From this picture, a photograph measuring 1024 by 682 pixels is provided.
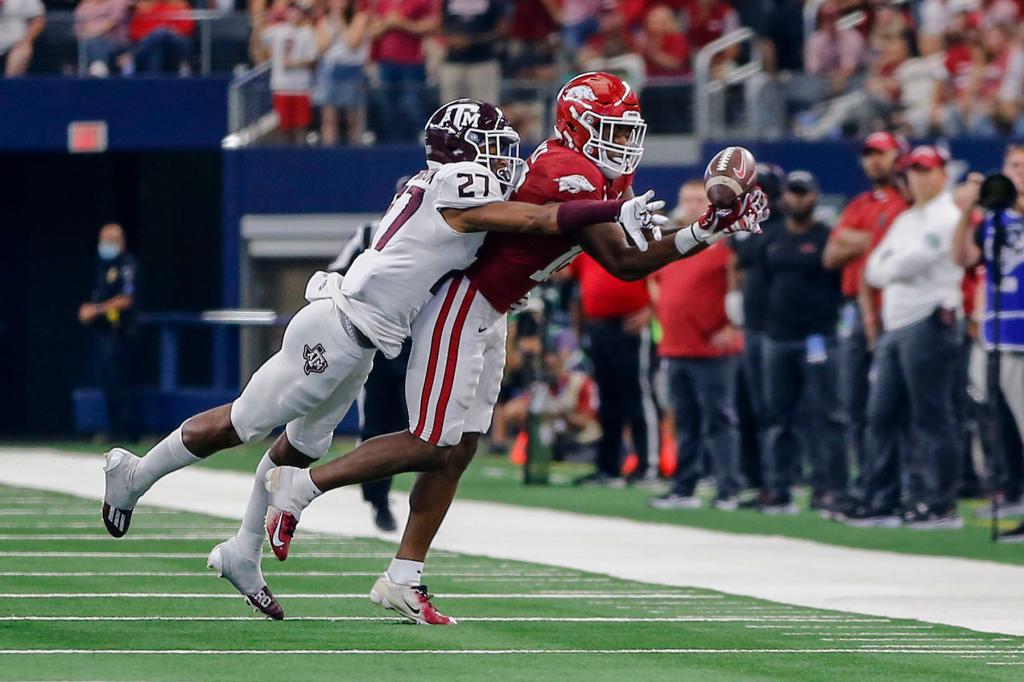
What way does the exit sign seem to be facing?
toward the camera

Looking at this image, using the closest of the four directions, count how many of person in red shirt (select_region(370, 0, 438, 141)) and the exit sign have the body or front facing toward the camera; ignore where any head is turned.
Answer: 2

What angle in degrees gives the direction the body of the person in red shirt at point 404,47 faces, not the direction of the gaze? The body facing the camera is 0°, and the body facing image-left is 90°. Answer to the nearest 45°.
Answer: approximately 0°

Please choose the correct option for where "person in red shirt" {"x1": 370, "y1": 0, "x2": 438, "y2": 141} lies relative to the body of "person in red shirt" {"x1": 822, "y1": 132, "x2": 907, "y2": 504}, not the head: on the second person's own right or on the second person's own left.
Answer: on the second person's own right

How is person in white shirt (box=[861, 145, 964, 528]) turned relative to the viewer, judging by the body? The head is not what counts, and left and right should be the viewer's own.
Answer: facing the viewer and to the left of the viewer

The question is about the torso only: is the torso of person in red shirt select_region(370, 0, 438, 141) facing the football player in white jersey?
yes

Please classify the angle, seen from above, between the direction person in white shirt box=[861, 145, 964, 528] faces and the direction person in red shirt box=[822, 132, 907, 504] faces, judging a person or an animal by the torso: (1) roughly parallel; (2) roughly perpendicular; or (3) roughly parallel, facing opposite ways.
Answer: roughly parallel

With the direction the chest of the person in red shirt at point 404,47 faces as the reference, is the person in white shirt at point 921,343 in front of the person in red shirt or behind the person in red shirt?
in front

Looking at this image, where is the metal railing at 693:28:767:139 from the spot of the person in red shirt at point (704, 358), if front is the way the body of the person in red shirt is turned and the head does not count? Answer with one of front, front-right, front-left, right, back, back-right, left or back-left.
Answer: back-right

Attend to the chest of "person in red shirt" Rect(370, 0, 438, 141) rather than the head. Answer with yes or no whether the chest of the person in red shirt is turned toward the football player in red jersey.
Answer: yes
